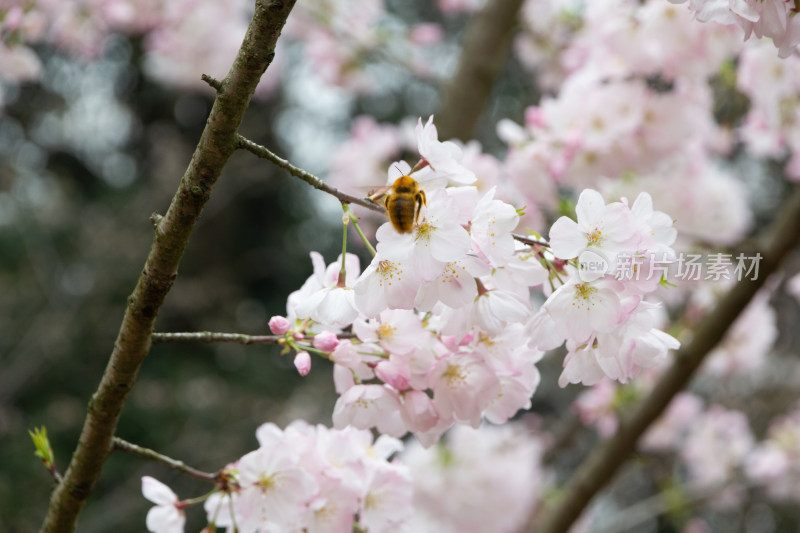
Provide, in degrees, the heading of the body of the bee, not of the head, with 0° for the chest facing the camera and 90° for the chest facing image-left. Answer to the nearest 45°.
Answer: approximately 180°
